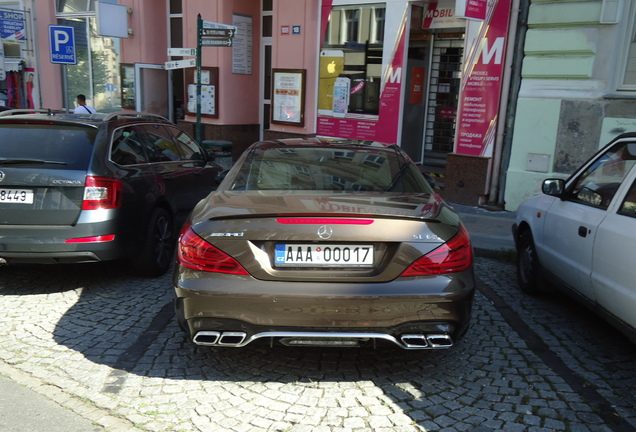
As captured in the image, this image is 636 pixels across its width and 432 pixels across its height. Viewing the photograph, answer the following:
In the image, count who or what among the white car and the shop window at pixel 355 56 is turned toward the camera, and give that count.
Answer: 1

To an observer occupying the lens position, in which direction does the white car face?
facing away from the viewer and to the left of the viewer

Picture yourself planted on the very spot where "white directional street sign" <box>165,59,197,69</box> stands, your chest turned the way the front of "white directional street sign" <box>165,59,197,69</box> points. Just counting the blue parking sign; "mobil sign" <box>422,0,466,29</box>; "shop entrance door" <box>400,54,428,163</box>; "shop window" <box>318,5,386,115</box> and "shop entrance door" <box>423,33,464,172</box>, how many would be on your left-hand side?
4

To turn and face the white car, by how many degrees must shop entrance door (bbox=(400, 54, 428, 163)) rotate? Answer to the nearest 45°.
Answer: approximately 45° to its left

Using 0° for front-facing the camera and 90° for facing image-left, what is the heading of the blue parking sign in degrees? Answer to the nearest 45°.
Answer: approximately 0°

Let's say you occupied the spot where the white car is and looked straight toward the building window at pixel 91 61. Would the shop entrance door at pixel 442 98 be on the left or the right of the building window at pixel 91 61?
right

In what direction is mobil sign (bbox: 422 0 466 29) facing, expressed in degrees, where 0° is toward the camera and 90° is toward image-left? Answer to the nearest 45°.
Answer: approximately 0°

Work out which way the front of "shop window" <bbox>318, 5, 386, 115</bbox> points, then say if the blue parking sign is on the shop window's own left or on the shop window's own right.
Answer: on the shop window's own right
